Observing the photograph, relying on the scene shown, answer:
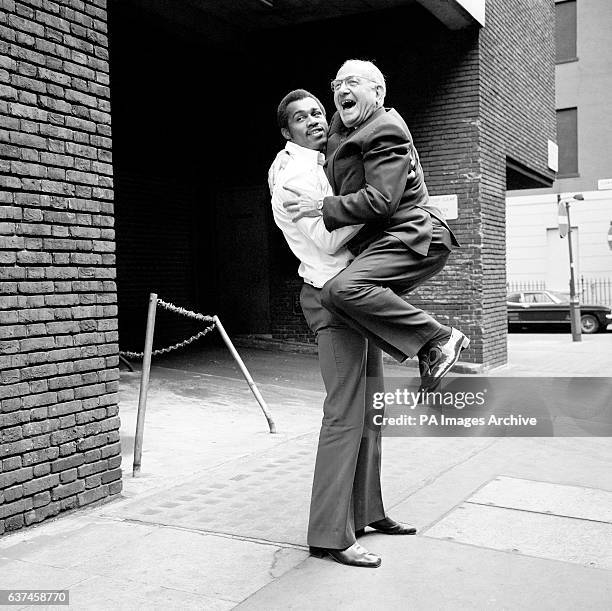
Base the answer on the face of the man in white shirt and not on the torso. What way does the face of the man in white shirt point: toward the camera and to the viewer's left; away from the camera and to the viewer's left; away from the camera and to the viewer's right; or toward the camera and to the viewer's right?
toward the camera and to the viewer's right

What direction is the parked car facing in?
to the viewer's right

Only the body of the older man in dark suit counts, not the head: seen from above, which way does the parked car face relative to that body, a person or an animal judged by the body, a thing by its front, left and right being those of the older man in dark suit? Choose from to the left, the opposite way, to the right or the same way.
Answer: the opposite way

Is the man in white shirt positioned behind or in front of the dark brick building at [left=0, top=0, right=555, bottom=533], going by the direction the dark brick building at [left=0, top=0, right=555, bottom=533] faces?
in front

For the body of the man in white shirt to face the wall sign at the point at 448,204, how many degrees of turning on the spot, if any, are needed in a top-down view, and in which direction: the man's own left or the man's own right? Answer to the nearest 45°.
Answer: approximately 90° to the man's own left

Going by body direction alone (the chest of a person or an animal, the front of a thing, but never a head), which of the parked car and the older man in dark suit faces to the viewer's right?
the parked car

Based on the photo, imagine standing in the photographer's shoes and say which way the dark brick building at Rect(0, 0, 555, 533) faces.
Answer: facing the viewer and to the right of the viewer

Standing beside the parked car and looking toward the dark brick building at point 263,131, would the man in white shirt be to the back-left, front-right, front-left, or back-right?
front-left

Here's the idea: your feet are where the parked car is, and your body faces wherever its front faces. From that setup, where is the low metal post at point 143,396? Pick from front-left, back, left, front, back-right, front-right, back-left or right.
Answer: right

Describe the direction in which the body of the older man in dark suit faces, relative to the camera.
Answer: to the viewer's left

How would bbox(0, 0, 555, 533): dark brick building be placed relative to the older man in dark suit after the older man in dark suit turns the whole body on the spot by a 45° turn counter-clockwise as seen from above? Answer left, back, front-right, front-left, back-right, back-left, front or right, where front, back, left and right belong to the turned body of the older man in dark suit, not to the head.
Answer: back-right
